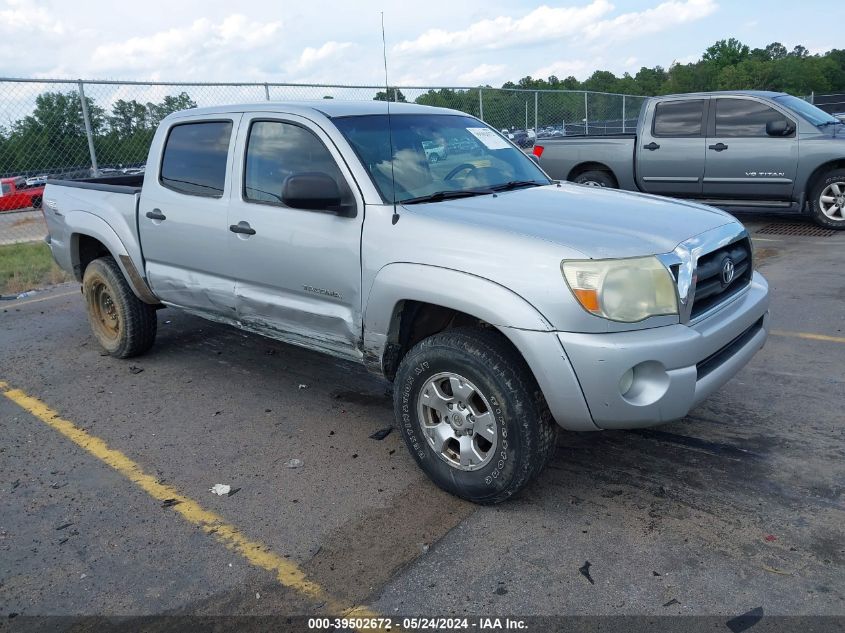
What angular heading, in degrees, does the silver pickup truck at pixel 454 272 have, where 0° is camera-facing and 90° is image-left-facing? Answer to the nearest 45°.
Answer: approximately 315°

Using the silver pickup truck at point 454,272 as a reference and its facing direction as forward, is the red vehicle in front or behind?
behind

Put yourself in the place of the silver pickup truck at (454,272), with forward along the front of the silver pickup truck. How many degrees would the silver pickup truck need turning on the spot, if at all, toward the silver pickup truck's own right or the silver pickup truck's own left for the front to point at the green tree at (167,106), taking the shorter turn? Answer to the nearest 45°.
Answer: approximately 180°

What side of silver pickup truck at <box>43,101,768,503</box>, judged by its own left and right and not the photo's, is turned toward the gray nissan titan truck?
left

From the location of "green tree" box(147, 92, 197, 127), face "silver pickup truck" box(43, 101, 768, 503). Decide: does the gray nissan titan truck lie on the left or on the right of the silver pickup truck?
left
